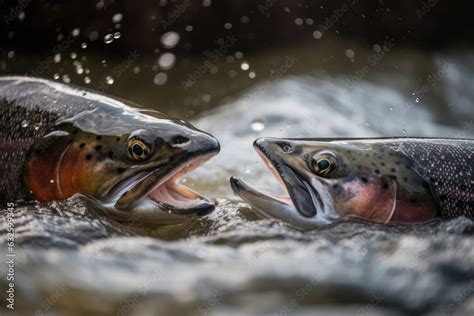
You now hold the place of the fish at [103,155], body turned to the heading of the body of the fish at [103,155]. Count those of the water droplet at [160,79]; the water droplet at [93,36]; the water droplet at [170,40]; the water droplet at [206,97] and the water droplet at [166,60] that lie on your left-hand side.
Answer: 5

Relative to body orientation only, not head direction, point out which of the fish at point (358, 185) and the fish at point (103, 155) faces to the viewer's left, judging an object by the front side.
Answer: the fish at point (358, 185)

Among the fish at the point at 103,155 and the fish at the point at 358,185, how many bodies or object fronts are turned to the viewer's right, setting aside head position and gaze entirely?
1

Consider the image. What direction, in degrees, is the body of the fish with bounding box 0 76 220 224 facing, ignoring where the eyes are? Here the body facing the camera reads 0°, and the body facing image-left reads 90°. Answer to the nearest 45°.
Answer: approximately 270°

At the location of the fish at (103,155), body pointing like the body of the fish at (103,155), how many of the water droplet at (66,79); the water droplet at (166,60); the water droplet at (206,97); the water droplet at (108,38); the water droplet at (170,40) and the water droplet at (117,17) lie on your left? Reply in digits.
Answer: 6

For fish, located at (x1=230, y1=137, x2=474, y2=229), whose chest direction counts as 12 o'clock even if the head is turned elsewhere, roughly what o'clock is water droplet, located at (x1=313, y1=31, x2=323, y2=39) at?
The water droplet is roughly at 3 o'clock from the fish.

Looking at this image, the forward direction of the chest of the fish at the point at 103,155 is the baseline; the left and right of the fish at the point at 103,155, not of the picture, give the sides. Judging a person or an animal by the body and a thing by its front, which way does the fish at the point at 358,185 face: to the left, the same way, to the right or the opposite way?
the opposite way

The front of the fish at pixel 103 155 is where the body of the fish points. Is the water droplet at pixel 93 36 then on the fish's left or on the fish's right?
on the fish's left

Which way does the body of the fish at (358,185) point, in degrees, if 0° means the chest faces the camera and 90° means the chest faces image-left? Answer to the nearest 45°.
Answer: approximately 90°

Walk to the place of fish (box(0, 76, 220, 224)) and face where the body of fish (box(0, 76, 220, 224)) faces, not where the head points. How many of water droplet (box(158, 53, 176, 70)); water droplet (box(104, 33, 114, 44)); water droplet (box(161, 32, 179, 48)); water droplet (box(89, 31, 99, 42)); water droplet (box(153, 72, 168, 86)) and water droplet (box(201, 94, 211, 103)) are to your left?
6
